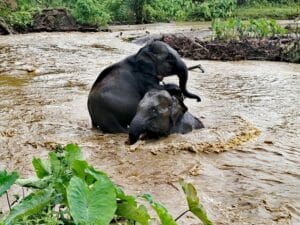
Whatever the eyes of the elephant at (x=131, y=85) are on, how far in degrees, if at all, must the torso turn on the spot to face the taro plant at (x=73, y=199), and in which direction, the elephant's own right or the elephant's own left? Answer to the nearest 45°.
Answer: approximately 90° to the elephant's own right

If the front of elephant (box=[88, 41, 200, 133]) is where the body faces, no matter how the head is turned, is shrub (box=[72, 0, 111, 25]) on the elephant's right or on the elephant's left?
on the elephant's left

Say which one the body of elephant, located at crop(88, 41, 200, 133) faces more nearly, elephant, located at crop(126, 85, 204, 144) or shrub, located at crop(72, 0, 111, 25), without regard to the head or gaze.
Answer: the elephant

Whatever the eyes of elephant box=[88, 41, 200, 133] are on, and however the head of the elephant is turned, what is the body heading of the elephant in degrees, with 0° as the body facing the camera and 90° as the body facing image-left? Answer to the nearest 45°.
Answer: approximately 270°

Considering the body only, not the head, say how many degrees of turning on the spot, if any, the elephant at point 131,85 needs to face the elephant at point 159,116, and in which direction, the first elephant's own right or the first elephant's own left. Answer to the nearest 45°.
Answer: approximately 45° to the first elephant's own right
